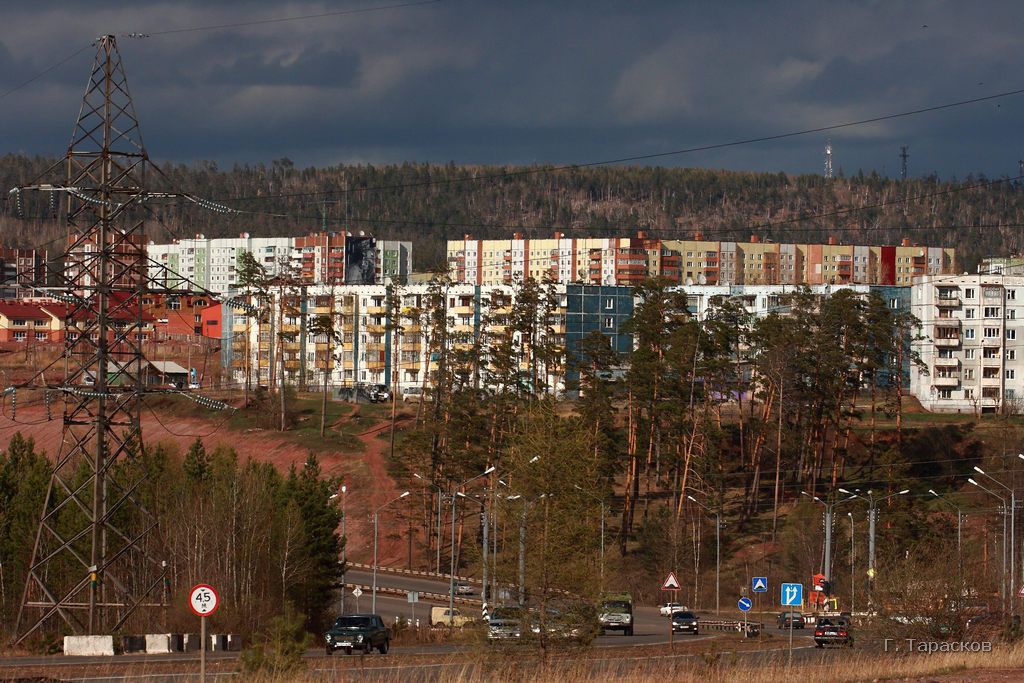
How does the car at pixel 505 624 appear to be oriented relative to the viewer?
toward the camera
